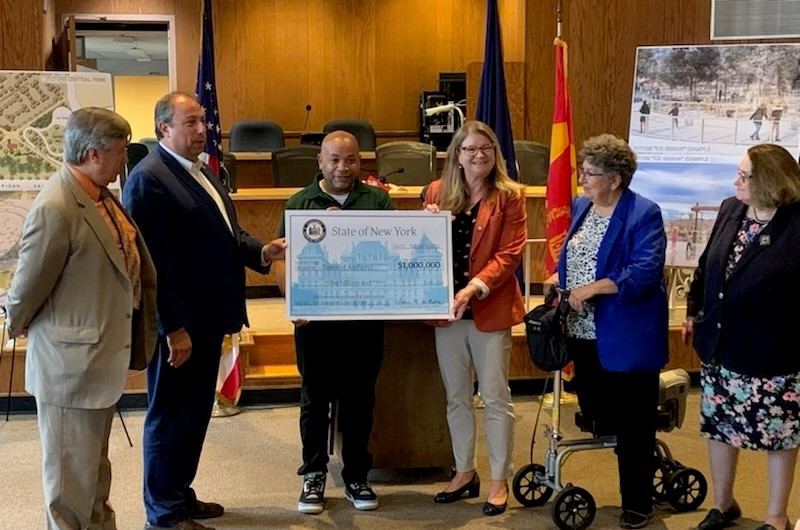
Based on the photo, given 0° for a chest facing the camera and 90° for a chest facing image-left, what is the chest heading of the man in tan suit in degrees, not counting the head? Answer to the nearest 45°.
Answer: approximately 315°

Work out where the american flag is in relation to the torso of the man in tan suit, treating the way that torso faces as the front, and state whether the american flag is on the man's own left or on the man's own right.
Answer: on the man's own left

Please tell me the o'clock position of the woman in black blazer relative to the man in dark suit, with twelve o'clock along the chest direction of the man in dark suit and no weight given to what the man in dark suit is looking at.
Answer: The woman in black blazer is roughly at 11 o'clock from the man in dark suit.

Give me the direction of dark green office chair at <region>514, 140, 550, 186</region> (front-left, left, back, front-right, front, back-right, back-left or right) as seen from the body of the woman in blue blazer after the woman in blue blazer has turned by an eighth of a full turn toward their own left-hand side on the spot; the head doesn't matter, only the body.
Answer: back

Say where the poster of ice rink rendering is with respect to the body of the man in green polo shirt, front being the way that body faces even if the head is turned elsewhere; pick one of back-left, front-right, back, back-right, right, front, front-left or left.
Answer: back-left

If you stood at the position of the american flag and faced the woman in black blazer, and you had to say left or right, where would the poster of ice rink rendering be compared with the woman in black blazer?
left

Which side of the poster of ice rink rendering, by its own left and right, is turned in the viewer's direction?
front

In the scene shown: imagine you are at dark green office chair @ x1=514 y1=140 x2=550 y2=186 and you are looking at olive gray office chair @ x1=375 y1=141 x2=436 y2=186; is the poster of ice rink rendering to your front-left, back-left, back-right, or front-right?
back-left

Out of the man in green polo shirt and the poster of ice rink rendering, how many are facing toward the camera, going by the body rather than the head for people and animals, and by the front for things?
2

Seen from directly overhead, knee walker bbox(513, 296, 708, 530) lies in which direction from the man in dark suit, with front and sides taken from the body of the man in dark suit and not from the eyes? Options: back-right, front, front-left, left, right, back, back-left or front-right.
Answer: front-left
